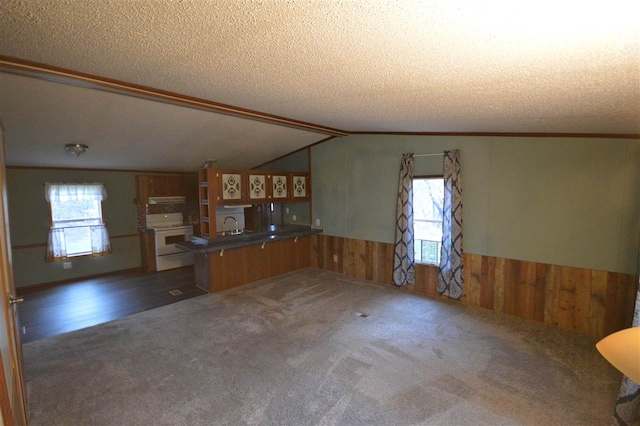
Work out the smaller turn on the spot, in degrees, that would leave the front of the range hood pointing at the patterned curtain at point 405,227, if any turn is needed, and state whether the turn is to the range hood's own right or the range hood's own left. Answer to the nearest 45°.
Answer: approximately 45° to the range hood's own left

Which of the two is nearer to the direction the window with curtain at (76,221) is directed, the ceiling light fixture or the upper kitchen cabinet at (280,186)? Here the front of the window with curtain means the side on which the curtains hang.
the ceiling light fixture

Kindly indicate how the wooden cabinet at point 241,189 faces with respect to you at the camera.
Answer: facing the viewer and to the right of the viewer

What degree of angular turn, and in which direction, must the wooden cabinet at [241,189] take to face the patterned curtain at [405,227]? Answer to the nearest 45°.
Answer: approximately 45° to its left

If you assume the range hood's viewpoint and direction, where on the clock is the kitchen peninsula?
The kitchen peninsula is roughly at 11 o'clock from the range hood.

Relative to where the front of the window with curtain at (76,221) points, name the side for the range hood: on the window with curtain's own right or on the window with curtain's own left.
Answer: on the window with curtain's own left

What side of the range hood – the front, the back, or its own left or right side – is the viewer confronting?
front

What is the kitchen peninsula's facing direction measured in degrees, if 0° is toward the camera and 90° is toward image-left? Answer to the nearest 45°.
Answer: approximately 315°

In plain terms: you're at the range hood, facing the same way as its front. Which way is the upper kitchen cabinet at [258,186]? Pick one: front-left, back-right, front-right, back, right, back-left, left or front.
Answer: front-left

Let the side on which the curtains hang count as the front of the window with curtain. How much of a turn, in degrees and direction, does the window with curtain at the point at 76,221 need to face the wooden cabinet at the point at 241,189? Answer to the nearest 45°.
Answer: approximately 45° to its left

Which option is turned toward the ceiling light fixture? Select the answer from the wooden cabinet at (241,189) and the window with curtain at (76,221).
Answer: the window with curtain

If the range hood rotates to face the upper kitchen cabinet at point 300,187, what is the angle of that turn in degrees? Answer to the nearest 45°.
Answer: approximately 45° to its left

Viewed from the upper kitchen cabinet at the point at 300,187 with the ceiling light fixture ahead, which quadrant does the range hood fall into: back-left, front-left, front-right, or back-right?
front-right

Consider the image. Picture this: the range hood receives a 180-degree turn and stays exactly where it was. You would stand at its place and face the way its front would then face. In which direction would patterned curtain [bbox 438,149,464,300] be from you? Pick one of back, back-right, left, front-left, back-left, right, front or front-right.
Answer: back-right

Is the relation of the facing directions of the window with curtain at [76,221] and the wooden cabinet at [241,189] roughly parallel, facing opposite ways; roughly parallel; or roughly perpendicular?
roughly parallel
